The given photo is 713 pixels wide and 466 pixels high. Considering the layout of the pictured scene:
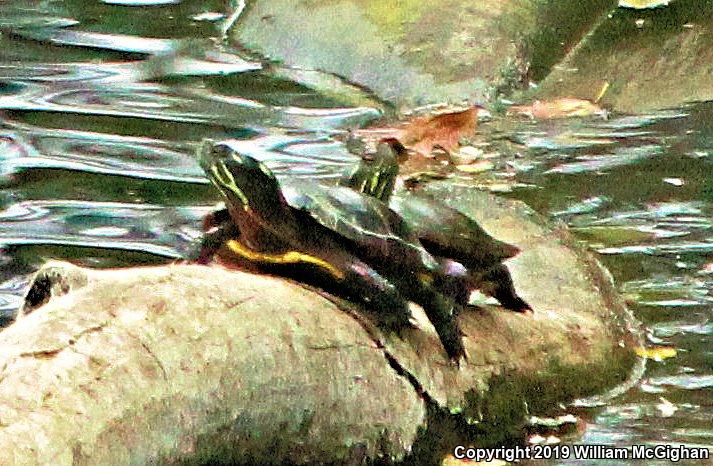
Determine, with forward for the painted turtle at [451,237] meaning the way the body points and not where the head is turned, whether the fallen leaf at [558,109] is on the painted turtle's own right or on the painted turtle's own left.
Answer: on the painted turtle's own right

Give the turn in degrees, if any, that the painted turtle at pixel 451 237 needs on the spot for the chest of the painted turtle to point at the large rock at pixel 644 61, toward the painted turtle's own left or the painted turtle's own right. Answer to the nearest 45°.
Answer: approximately 90° to the painted turtle's own right

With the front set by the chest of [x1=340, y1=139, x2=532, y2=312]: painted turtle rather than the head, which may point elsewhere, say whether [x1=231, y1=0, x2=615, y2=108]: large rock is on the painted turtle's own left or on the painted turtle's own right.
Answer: on the painted turtle's own right

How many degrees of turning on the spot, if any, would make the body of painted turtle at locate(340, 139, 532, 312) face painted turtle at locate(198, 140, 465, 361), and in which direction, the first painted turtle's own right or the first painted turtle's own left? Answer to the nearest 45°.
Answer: approximately 45° to the first painted turtle's own left

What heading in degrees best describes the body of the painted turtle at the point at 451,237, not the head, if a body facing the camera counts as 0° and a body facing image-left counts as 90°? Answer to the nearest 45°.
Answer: approximately 90°

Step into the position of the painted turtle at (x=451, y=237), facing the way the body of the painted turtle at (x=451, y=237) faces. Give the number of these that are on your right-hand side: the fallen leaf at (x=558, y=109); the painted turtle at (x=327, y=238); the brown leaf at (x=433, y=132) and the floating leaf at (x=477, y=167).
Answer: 3

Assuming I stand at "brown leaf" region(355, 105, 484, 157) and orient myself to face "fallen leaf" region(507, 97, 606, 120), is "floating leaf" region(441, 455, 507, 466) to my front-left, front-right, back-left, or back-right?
back-right

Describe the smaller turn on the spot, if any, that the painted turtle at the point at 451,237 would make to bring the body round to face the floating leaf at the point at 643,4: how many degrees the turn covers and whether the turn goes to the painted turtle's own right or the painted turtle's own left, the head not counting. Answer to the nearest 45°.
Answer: approximately 90° to the painted turtle's own right

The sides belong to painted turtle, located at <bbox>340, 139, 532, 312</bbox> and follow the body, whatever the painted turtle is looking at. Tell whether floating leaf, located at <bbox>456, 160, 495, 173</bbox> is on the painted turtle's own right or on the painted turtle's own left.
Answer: on the painted turtle's own right
